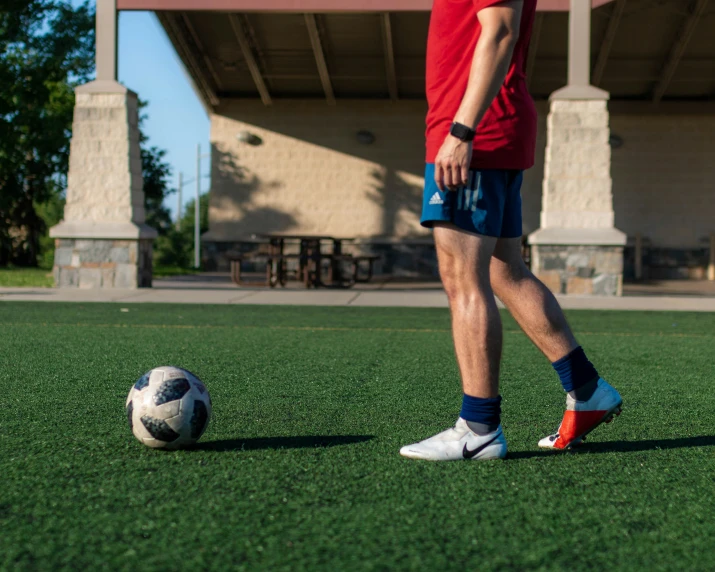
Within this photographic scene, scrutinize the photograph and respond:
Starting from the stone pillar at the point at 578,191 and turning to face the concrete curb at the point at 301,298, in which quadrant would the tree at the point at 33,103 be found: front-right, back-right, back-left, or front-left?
front-right

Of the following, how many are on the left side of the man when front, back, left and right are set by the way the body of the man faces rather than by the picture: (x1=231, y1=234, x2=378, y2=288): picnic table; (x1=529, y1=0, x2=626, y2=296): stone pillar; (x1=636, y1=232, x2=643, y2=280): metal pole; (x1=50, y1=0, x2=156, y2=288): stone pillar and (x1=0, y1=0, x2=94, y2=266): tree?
0

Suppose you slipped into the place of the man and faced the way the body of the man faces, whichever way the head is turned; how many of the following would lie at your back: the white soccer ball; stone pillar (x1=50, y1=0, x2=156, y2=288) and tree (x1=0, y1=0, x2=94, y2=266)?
0

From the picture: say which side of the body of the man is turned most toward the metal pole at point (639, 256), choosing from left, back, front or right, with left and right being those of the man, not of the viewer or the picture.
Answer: right

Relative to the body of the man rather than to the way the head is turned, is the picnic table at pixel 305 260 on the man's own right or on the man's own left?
on the man's own right

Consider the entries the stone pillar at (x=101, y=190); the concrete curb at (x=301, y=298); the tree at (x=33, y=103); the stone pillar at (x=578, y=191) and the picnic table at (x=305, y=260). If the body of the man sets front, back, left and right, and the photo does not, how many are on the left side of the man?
0

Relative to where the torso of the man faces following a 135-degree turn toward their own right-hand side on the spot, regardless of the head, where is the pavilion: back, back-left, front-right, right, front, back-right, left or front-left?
front-left

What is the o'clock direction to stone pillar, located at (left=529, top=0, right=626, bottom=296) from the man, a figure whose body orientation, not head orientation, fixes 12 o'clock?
The stone pillar is roughly at 3 o'clock from the man.

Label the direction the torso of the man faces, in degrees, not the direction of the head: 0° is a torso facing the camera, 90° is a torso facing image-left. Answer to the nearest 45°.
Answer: approximately 90°

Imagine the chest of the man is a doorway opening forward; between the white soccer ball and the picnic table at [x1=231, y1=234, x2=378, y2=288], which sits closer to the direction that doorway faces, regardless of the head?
the white soccer ball

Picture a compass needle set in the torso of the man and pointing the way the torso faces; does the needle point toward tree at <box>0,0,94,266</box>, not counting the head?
no

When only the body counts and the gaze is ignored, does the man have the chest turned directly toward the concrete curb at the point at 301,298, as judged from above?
no

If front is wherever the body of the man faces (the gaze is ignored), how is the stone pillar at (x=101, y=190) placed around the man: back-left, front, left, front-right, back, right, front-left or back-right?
front-right
